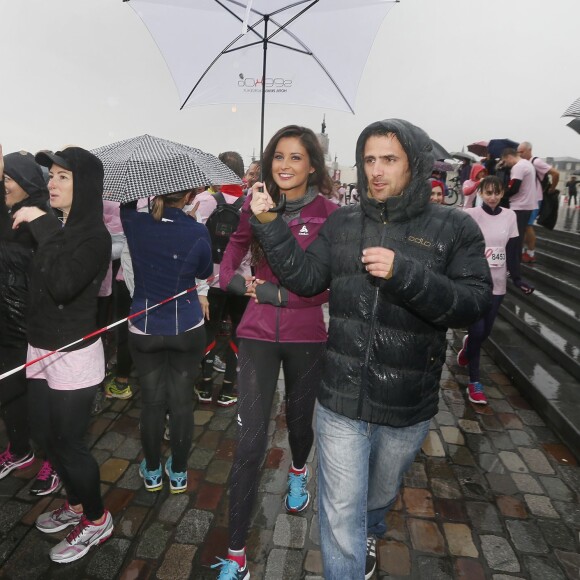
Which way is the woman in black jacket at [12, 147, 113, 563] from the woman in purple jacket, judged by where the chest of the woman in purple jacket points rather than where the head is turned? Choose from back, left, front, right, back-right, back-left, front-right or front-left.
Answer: right

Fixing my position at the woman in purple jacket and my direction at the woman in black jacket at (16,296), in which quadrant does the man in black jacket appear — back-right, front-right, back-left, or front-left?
back-left

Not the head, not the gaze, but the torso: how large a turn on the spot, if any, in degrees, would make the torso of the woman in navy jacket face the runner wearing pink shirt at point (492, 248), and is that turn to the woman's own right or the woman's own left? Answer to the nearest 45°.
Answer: approximately 90° to the woman's own right

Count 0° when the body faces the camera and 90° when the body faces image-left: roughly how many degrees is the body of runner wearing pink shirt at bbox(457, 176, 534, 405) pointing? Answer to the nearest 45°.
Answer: approximately 0°

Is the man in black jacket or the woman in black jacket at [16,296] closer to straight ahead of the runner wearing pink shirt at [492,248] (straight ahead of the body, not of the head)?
the man in black jacket

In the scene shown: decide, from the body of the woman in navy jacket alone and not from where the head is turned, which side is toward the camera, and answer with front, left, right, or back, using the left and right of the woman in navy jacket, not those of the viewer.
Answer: back

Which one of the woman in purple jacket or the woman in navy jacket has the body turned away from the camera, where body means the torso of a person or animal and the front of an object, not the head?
the woman in navy jacket

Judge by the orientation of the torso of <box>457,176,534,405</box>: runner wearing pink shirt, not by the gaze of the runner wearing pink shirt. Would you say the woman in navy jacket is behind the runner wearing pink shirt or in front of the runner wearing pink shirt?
in front

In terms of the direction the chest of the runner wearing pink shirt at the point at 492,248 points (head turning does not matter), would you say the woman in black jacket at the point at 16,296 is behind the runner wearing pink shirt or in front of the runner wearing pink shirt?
in front
